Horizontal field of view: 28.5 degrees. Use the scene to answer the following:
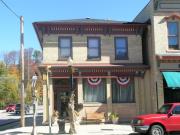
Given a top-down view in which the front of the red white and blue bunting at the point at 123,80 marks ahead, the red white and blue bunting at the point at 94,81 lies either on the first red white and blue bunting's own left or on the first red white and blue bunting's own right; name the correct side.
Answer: on the first red white and blue bunting's own right

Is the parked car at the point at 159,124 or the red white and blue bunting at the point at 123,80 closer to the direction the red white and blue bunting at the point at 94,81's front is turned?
the parked car

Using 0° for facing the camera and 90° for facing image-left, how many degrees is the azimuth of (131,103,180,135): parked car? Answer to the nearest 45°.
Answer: approximately 45°

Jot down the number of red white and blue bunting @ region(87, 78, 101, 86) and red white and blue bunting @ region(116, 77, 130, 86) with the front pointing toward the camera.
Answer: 2

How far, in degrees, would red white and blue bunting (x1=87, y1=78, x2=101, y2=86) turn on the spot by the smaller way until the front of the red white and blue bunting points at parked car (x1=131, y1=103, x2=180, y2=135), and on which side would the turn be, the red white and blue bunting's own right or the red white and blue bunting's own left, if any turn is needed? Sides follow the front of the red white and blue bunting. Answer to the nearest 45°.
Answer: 0° — it already faces it

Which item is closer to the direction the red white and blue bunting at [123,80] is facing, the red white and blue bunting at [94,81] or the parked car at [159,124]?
the parked car

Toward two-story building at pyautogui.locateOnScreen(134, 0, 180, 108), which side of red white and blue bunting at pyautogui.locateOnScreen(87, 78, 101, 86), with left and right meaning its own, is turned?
left

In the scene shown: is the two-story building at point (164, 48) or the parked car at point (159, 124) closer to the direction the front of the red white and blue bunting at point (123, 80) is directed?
the parked car

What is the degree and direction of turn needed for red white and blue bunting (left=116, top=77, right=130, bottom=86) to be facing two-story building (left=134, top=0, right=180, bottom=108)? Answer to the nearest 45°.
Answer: approximately 90° to its left

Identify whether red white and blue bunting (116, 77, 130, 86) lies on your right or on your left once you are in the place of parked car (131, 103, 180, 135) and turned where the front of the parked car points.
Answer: on your right

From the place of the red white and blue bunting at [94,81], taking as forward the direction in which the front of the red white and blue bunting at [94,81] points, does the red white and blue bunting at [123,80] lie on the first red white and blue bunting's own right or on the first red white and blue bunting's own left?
on the first red white and blue bunting's own left

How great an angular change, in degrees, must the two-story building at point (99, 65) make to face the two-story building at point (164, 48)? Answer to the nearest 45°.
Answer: approximately 90° to its left
